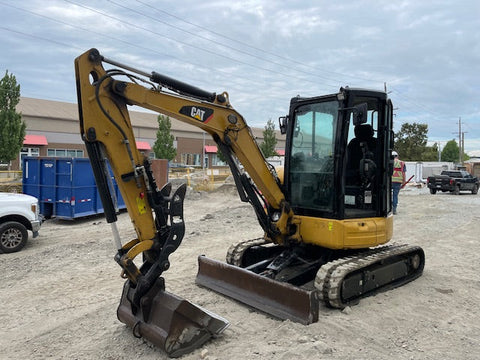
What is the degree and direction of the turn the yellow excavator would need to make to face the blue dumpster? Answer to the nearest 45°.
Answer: approximately 90° to its right

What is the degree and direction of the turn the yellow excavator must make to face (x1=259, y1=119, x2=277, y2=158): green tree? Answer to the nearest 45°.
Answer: approximately 135° to its right

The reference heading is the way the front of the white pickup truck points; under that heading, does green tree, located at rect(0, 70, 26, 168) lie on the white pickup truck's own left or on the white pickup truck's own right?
on the white pickup truck's own left

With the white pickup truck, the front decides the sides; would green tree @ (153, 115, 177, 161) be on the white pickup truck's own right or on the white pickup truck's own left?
on the white pickup truck's own left

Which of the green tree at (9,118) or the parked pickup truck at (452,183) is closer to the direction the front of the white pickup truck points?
the parked pickup truck

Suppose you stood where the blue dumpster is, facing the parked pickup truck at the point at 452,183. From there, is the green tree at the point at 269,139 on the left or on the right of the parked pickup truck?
left

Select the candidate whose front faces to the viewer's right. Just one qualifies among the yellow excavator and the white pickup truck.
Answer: the white pickup truck

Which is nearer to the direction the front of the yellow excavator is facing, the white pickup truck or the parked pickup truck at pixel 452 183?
the white pickup truck

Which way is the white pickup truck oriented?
to the viewer's right

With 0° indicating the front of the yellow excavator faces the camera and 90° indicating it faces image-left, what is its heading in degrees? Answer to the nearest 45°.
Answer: approximately 45°

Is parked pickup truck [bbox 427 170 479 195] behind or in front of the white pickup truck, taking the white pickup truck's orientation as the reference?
in front

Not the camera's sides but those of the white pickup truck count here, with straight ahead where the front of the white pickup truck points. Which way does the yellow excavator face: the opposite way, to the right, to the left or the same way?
the opposite way

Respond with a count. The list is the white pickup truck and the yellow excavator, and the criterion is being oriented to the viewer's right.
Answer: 1

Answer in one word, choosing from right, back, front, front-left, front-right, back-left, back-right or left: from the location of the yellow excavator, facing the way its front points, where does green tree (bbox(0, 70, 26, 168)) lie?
right
